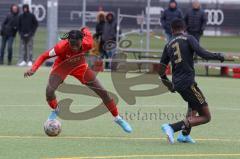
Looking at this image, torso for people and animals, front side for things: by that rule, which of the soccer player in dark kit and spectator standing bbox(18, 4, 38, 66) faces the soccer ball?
the spectator standing

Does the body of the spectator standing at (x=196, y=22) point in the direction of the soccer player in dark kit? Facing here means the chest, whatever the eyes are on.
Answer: yes

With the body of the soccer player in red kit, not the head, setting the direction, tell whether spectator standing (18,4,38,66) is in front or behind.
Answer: behind

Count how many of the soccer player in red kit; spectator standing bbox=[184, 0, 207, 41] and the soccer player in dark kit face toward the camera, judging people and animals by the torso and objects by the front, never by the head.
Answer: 2

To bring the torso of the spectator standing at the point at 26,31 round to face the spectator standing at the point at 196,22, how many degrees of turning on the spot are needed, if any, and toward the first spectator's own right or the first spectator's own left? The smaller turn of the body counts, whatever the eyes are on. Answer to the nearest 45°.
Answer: approximately 45° to the first spectator's own left

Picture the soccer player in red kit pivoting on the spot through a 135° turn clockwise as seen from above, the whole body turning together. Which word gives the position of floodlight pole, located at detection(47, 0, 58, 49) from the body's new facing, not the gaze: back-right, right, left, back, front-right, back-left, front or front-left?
front-right

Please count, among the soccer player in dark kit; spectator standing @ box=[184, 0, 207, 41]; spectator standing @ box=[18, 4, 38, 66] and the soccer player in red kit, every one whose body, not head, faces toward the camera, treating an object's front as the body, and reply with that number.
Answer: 3

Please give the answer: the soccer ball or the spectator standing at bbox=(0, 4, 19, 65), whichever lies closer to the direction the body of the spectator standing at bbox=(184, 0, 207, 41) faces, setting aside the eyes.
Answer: the soccer ball

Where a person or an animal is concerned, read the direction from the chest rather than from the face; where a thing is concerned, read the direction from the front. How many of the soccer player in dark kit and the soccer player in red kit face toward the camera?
1
